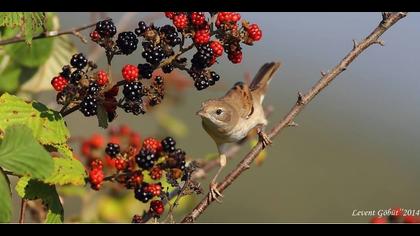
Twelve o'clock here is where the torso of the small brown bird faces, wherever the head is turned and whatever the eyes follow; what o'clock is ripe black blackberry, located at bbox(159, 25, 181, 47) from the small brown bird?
The ripe black blackberry is roughly at 2 o'clock from the small brown bird.

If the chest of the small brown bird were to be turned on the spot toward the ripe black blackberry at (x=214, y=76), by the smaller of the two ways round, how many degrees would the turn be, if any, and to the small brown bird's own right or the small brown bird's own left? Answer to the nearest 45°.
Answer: approximately 45° to the small brown bird's own right

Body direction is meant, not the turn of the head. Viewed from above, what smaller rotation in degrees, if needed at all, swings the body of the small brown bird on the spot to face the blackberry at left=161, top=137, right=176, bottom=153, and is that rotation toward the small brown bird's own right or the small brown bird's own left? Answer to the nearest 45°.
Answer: approximately 45° to the small brown bird's own right

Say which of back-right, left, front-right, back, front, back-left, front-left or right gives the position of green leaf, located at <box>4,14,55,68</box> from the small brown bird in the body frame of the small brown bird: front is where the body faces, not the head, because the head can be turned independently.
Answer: front

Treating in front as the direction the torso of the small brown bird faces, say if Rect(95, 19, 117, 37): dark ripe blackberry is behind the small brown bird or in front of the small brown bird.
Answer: in front

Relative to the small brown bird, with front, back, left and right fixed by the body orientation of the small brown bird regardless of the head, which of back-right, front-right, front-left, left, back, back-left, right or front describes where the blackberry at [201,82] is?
front-right
